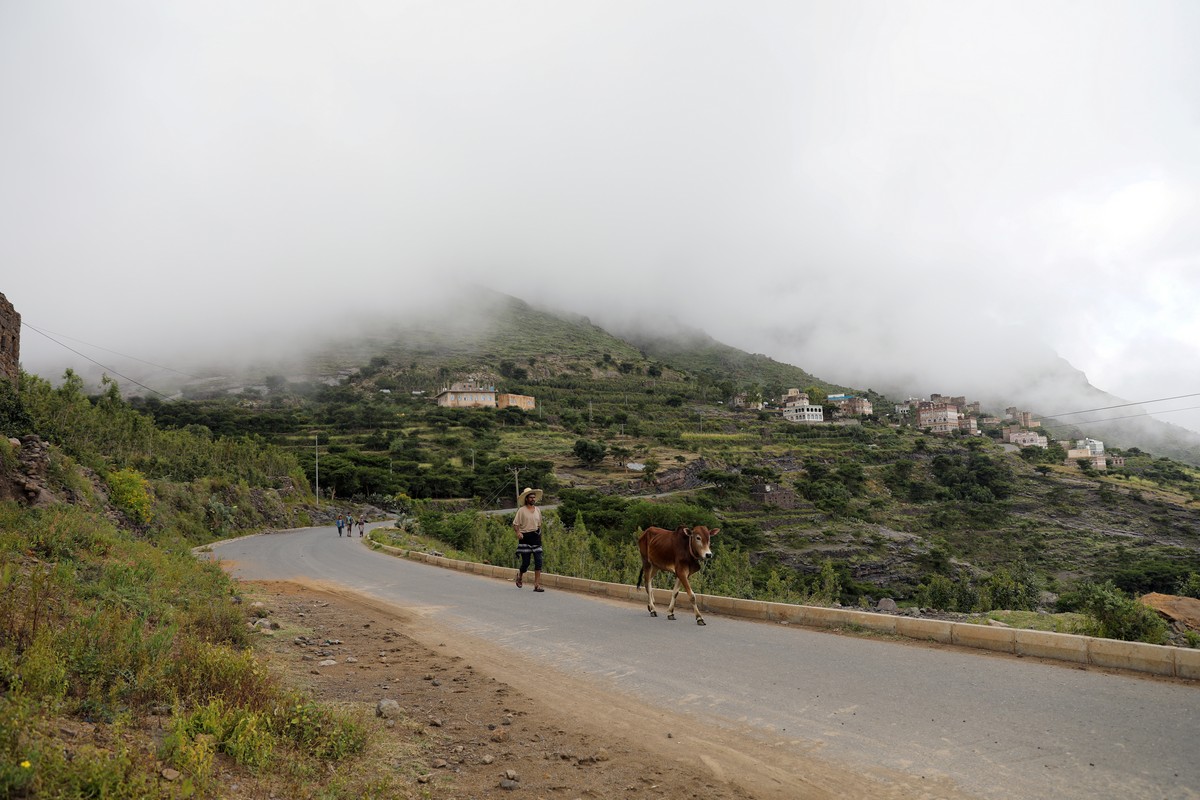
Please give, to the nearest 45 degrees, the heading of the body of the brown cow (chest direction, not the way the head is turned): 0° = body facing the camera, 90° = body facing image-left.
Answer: approximately 315°

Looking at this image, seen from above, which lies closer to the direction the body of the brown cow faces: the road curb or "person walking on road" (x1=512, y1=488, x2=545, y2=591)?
the road curb

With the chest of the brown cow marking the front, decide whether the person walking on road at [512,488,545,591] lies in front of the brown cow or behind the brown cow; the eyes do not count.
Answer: behind

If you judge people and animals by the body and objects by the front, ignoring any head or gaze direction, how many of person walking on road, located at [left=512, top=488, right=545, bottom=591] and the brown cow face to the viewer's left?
0

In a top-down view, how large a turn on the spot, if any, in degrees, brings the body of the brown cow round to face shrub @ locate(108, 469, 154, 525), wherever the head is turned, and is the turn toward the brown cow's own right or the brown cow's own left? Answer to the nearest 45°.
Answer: approximately 180°

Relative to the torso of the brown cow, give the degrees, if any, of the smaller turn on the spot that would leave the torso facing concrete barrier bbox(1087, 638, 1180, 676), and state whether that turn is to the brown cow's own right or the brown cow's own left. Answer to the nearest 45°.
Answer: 0° — it already faces it

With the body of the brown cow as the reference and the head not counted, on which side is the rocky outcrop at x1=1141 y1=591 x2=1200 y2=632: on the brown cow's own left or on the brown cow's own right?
on the brown cow's own left

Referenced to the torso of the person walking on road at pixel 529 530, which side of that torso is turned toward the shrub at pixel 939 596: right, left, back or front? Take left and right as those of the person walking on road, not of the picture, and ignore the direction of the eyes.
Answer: left

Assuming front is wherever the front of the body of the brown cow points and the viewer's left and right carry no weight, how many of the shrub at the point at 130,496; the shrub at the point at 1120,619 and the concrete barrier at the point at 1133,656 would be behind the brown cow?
1

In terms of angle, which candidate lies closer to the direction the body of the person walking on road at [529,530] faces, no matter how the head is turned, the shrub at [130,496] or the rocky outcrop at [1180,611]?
the rocky outcrop
